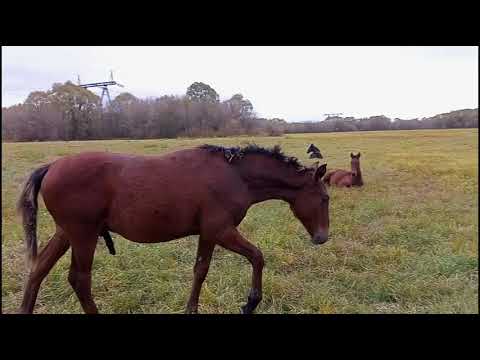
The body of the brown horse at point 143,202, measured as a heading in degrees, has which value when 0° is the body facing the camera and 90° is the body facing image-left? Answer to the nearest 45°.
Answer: approximately 270°

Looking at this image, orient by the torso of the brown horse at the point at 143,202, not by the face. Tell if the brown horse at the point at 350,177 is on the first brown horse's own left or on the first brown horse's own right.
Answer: on the first brown horse's own left

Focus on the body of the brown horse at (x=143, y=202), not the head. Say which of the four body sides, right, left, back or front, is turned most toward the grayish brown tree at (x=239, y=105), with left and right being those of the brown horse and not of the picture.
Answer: left

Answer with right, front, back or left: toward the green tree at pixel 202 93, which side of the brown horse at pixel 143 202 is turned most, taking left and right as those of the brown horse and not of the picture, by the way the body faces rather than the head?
left

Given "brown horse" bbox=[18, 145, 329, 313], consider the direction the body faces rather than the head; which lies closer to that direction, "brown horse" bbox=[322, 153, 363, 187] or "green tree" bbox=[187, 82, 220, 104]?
the brown horse
